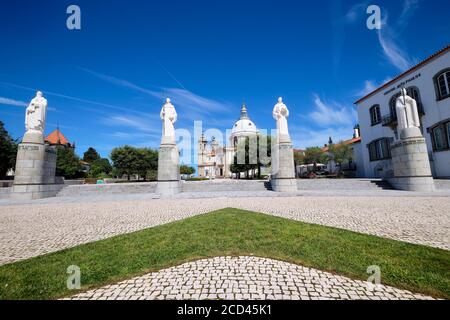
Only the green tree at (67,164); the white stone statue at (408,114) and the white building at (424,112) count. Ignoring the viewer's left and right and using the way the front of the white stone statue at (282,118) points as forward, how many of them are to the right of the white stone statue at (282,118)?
1

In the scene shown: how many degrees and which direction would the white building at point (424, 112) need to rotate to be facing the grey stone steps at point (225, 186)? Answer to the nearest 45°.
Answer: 0° — it already faces it

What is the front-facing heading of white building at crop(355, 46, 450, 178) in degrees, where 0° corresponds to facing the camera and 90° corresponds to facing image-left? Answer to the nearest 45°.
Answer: approximately 45°

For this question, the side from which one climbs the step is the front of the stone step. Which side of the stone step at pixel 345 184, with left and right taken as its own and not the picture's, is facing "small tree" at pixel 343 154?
back

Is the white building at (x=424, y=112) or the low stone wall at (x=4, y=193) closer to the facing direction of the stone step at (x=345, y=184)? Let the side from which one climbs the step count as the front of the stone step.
the low stone wall

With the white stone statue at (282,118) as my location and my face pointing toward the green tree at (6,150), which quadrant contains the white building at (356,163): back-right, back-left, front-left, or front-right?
back-right

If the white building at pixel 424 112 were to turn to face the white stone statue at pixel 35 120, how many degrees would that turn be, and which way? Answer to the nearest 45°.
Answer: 0° — it already faces it

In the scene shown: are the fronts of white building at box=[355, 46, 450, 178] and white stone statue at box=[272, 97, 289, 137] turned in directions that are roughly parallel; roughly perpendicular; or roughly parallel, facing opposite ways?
roughly perpendicular

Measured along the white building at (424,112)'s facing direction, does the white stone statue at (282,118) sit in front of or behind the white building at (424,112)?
in front

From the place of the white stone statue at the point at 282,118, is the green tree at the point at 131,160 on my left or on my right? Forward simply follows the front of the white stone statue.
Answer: on my right
